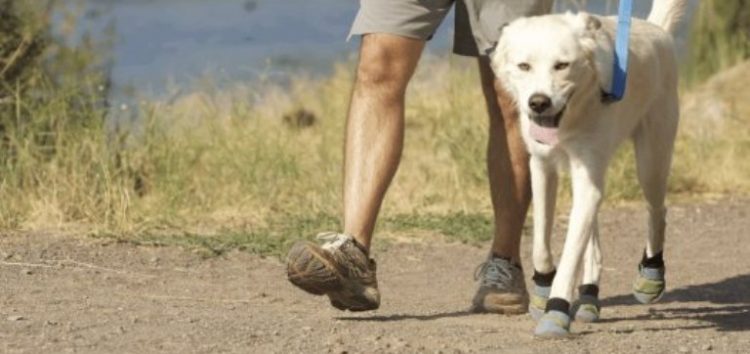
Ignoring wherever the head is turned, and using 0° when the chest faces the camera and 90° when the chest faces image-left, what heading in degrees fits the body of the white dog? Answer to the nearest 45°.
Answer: approximately 45°
